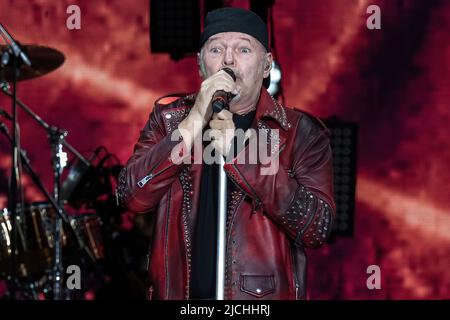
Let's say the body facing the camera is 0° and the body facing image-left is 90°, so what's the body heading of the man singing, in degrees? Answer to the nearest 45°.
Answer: approximately 0°

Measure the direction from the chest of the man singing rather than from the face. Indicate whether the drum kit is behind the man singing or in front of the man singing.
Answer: behind
